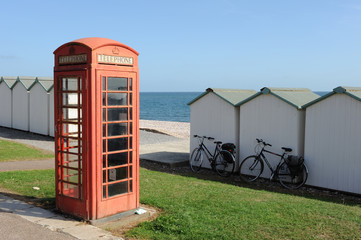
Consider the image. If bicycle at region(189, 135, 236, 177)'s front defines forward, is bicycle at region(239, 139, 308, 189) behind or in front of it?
behind

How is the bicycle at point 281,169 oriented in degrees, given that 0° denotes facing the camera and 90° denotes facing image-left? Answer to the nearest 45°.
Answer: approximately 135°

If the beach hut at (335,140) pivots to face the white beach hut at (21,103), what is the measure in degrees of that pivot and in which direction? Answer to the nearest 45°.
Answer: approximately 135° to its left

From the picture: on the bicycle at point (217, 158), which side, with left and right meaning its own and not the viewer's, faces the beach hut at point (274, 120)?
back

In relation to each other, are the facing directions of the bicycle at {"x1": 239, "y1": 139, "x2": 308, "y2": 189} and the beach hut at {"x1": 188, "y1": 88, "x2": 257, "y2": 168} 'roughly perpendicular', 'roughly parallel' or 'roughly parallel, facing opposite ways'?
roughly perpendicular

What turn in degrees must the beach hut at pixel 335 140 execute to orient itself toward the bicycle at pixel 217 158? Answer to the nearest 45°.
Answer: approximately 135° to its left

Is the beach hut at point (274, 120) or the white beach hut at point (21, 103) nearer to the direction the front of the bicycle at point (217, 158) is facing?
the white beach hut

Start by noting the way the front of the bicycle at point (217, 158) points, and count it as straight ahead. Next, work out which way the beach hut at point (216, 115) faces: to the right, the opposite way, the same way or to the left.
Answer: to the right

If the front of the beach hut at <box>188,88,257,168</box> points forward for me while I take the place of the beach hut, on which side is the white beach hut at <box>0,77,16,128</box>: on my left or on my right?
on my left

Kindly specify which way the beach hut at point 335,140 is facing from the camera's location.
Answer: facing away from the viewer and to the right of the viewer
